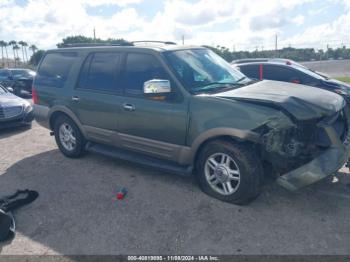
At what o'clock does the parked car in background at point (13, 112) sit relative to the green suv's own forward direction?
The parked car in background is roughly at 6 o'clock from the green suv.

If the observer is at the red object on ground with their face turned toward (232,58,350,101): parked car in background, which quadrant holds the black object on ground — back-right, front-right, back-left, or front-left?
back-left

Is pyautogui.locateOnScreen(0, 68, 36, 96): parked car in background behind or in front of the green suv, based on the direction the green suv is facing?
behind

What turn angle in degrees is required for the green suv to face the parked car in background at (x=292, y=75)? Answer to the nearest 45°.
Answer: approximately 90° to its left

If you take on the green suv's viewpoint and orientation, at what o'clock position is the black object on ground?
The black object on ground is roughly at 4 o'clock from the green suv.

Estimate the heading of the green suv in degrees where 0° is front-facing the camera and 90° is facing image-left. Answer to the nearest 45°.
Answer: approximately 315°
